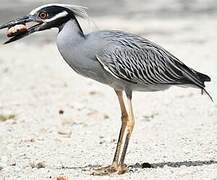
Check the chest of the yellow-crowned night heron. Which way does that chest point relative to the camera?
to the viewer's left
